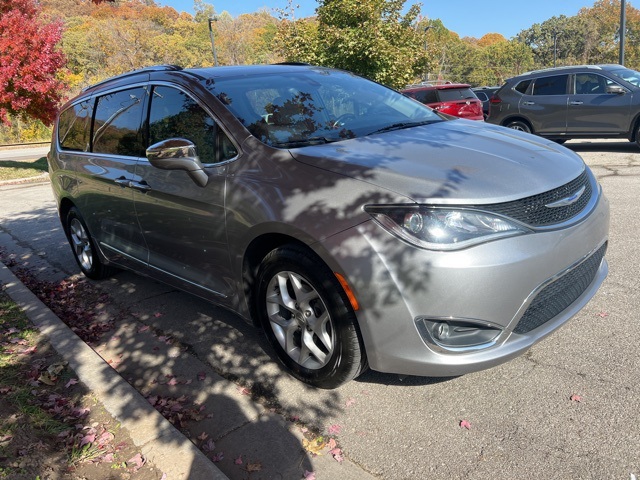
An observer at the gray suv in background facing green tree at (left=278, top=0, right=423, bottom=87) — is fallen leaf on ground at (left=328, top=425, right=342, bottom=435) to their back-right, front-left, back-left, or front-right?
back-left

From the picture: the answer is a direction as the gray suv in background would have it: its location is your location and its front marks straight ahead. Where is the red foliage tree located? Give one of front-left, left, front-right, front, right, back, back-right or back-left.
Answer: back

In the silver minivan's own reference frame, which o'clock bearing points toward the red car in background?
The red car in background is roughly at 8 o'clock from the silver minivan.

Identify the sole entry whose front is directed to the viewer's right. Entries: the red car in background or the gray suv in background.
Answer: the gray suv in background

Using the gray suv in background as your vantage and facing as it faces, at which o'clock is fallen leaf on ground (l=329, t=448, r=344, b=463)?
The fallen leaf on ground is roughly at 3 o'clock from the gray suv in background.

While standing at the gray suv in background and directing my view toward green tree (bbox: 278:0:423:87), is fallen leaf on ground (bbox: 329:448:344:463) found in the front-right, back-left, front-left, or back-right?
back-left

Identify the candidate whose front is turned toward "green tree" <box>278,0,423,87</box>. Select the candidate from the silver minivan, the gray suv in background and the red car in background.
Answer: the red car in background

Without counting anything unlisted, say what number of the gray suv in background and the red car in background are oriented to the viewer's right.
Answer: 1

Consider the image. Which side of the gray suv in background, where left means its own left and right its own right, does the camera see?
right

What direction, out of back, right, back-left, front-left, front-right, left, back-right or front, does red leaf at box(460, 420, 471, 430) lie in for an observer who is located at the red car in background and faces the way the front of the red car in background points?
back-left

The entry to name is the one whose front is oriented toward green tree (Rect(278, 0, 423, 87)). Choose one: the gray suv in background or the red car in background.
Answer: the red car in background

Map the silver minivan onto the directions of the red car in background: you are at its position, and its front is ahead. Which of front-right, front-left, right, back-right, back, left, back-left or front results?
back-left

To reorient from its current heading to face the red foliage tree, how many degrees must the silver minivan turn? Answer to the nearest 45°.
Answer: approximately 180°

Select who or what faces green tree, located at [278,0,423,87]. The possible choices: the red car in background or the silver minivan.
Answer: the red car in background

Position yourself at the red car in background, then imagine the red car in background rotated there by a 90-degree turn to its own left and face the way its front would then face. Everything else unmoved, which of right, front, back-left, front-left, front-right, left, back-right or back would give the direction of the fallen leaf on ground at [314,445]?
front-left
